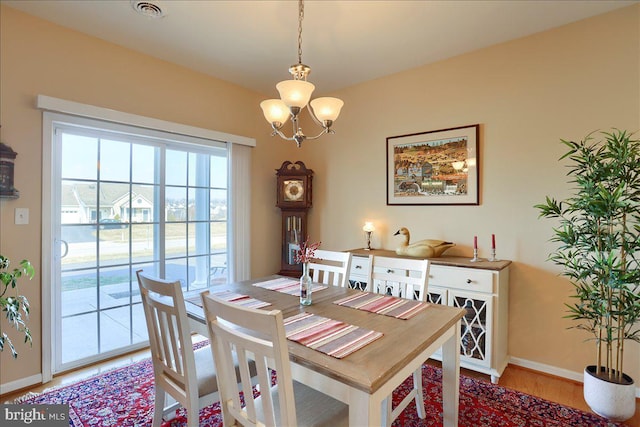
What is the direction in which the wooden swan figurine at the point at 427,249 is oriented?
to the viewer's left

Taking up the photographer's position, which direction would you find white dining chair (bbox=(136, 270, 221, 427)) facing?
facing away from the viewer and to the right of the viewer

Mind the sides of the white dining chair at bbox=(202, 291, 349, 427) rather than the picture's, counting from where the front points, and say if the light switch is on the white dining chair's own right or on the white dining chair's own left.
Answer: on the white dining chair's own left

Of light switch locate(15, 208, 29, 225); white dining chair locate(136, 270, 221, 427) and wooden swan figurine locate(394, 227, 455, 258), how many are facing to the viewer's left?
1

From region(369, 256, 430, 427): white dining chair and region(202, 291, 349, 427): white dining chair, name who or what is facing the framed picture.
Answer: region(202, 291, 349, 427): white dining chair

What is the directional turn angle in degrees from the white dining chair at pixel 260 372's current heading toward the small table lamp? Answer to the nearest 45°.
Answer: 0° — it already faces it

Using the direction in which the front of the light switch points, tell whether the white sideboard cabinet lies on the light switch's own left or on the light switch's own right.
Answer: on the light switch's own left

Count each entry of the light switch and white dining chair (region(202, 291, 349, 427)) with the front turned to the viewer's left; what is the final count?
0

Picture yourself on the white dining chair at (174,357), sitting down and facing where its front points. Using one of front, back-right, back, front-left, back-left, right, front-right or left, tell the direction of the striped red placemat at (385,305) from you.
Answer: front-right

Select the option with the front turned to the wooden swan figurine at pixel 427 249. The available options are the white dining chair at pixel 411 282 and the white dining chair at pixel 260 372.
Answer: the white dining chair at pixel 260 372

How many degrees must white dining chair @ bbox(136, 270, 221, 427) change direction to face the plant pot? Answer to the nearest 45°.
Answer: approximately 45° to its right

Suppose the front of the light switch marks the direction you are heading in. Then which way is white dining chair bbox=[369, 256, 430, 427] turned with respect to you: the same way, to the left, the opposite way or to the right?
to the right

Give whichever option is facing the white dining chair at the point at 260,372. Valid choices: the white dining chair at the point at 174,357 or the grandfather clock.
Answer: the grandfather clock
